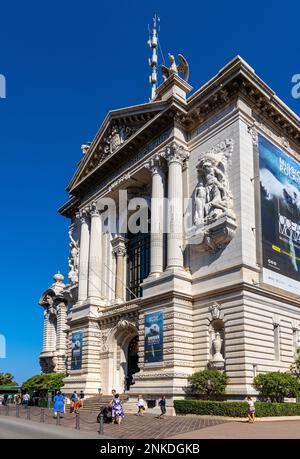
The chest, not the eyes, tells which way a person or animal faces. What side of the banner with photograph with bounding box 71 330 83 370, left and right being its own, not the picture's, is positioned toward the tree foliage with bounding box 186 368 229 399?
left

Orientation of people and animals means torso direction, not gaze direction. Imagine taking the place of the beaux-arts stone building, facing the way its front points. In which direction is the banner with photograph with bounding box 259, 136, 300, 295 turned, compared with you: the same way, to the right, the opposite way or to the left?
to the left

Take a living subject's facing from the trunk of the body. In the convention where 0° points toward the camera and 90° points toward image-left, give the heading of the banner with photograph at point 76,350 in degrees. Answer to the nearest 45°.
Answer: approximately 45°

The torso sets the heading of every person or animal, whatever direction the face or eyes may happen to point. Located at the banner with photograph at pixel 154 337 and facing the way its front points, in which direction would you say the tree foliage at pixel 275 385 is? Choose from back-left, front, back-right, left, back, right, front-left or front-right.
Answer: left

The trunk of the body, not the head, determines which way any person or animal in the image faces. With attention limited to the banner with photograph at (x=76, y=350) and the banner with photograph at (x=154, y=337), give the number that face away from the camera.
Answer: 0

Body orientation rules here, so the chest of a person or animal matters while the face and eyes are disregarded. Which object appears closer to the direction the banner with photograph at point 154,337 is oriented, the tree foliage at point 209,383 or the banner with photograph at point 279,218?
the tree foliage

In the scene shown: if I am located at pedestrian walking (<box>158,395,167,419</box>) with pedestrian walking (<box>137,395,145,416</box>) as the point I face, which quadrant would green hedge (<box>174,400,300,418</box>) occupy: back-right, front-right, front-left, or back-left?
back-right

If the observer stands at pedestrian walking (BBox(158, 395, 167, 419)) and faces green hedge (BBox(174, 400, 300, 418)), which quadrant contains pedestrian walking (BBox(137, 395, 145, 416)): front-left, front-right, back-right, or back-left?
back-left
